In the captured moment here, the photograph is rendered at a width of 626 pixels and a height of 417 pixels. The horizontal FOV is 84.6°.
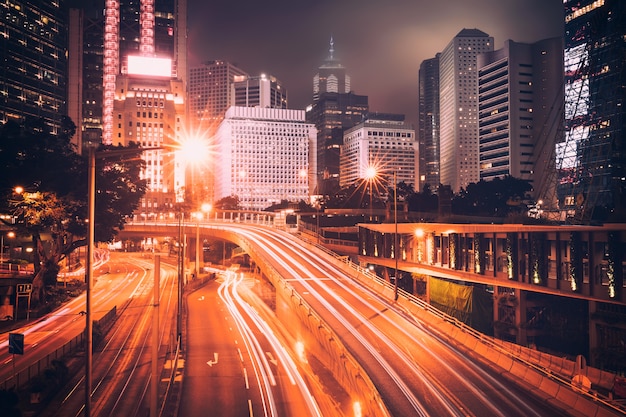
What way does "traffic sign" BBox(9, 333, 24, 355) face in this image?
toward the camera
